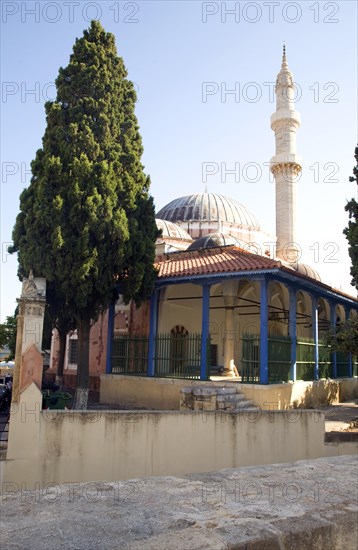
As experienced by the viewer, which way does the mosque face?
facing the viewer and to the right of the viewer

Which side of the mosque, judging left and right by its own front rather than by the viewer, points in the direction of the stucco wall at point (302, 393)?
front

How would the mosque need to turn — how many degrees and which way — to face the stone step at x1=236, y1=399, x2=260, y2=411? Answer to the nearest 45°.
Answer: approximately 45° to its right

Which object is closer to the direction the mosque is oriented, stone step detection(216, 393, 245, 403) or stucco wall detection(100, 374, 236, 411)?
the stone step
